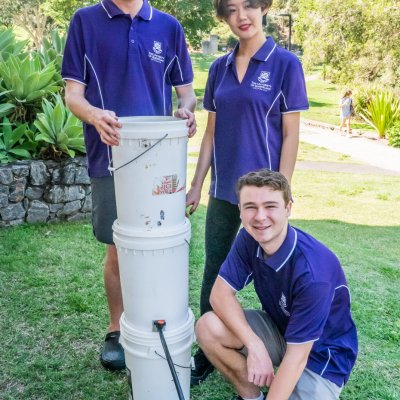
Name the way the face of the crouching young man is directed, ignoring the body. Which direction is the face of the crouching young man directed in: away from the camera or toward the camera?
toward the camera

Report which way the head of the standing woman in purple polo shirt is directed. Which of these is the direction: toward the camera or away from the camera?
toward the camera

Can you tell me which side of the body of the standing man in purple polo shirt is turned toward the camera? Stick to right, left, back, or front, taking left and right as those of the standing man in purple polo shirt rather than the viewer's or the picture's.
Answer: front

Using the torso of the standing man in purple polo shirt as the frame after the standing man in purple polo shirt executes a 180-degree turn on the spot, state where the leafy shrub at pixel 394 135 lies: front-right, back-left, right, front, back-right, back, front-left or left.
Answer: front-right

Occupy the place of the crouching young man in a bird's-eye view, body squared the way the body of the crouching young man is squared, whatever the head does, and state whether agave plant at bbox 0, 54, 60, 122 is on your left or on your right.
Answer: on your right

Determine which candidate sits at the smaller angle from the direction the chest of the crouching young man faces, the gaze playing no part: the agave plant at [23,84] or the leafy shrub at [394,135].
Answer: the agave plant

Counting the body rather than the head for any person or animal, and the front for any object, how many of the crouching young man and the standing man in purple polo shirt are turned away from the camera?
0

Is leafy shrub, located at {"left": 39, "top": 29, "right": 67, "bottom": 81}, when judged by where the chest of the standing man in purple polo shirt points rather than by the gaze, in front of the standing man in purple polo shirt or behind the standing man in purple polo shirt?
behind

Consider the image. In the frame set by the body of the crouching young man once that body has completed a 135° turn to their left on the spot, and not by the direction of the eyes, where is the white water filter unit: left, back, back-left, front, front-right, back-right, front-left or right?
back

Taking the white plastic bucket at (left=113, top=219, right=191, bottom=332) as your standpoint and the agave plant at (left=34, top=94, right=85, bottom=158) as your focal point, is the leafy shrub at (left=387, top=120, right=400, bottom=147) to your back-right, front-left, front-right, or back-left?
front-right

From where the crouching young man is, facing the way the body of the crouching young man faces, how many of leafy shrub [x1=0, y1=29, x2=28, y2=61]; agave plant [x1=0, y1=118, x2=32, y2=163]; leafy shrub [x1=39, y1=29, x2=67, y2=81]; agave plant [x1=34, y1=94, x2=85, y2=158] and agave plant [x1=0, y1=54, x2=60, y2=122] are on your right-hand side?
5

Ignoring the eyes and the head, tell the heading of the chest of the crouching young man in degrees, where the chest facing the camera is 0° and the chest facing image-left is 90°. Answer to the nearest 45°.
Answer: approximately 45°

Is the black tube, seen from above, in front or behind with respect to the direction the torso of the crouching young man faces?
in front
